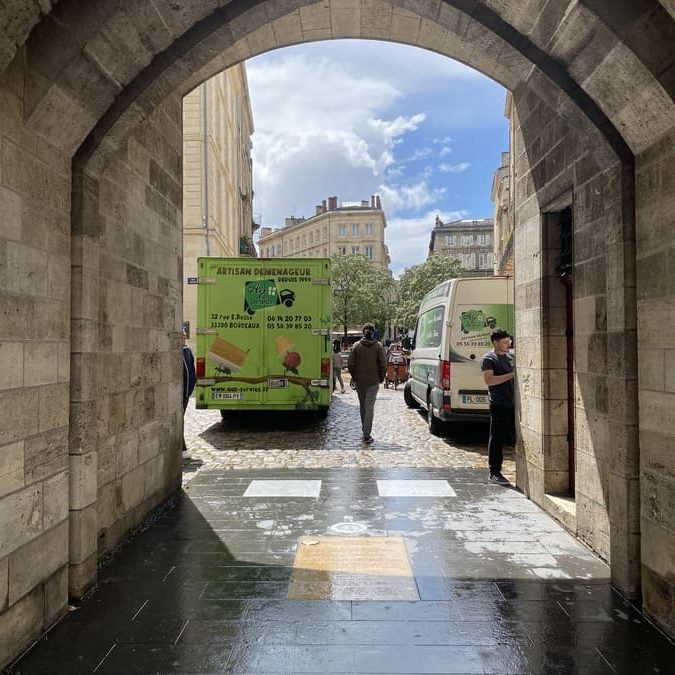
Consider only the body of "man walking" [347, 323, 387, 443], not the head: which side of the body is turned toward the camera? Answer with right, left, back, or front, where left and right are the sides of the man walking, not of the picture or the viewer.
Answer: back

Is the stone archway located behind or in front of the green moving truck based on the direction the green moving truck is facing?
behind

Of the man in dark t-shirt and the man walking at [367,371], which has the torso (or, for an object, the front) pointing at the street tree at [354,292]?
the man walking

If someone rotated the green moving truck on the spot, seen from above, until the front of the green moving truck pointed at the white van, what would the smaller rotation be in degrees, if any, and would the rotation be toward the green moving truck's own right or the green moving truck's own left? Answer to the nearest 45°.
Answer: approximately 135° to the green moving truck's own right

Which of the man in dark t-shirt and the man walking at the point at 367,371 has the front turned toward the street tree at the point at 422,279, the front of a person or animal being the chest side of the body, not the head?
the man walking

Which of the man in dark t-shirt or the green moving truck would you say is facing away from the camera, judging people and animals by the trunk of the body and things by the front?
the green moving truck

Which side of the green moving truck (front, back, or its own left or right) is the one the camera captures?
back
